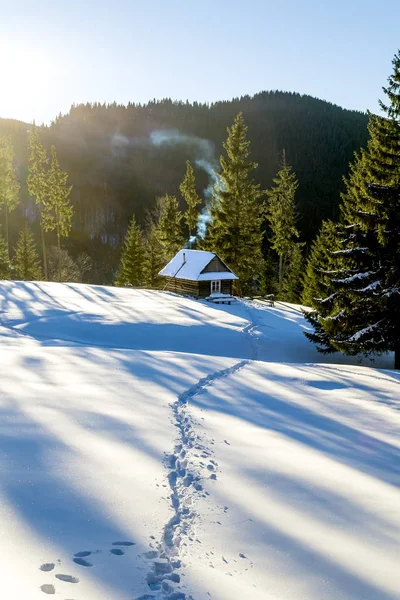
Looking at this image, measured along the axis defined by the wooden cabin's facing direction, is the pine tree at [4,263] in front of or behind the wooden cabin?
behind

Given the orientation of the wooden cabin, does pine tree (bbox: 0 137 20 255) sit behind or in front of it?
behind

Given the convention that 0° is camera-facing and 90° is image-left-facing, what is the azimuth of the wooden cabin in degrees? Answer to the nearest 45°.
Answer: approximately 315°

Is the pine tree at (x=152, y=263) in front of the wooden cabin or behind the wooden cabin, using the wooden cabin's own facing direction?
behind

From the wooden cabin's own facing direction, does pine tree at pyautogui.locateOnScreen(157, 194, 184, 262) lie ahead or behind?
behind

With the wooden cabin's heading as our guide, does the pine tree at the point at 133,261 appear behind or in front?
behind

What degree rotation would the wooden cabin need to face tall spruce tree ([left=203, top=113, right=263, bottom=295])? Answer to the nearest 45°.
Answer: approximately 90° to its left
